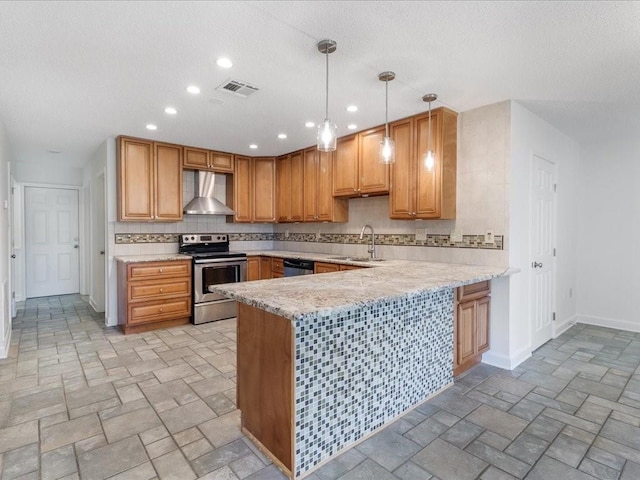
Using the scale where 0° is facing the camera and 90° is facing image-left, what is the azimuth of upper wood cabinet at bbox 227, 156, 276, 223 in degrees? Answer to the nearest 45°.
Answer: approximately 0°

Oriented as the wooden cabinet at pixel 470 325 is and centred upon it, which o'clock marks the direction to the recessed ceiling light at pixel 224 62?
The recessed ceiling light is roughly at 3 o'clock from the wooden cabinet.

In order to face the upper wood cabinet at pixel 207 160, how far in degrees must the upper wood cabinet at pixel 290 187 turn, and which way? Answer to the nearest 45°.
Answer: approximately 45° to its right

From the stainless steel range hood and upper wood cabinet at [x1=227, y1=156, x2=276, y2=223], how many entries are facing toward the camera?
2

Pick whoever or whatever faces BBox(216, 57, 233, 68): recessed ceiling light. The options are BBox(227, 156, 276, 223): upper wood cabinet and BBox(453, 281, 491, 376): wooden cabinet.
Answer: the upper wood cabinet

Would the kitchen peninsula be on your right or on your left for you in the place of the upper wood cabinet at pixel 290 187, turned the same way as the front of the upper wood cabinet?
on your left

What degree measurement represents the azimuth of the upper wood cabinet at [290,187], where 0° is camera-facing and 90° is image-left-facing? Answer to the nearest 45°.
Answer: approximately 45°

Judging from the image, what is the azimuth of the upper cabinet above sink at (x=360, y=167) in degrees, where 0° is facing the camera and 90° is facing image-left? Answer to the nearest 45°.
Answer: approximately 45°

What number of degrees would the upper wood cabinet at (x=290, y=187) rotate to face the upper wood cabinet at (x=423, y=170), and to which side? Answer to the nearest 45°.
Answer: approximately 90° to its left

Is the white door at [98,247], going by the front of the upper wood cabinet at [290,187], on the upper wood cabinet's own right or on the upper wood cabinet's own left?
on the upper wood cabinet's own right
